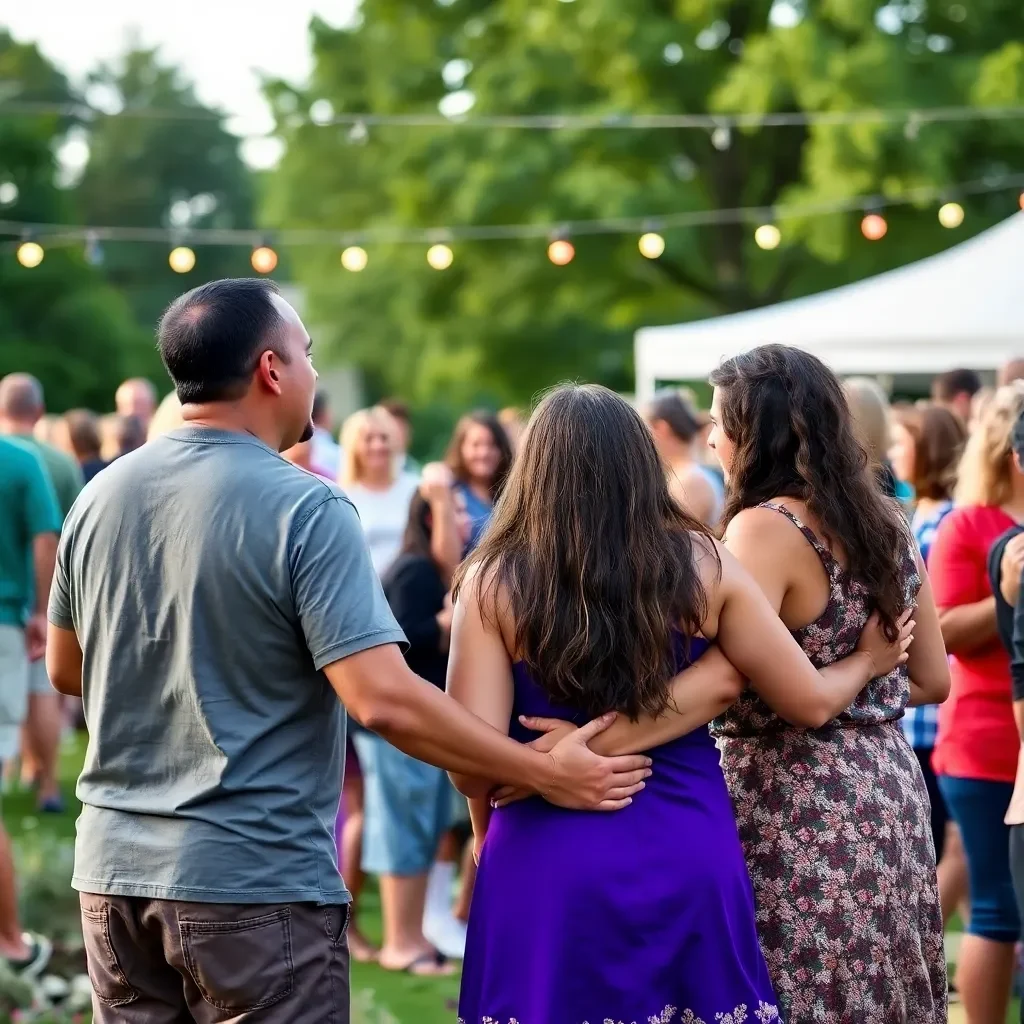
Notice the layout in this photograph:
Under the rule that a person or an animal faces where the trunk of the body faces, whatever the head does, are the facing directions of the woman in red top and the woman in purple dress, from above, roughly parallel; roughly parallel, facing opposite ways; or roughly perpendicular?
roughly perpendicular

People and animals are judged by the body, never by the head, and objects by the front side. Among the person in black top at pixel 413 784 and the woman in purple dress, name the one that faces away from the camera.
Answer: the woman in purple dress

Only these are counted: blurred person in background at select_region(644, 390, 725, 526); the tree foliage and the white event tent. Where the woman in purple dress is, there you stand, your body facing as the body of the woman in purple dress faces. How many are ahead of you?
3

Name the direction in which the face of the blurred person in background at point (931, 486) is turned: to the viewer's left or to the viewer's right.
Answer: to the viewer's left

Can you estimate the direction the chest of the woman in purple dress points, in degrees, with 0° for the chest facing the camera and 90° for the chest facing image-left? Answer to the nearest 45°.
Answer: approximately 180°

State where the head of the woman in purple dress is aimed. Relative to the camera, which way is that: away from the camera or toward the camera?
away from the camera

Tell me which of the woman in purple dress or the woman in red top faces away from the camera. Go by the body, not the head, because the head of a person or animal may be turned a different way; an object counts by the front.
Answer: the woman in purple dress

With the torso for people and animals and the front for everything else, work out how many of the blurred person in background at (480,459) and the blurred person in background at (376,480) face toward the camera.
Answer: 2

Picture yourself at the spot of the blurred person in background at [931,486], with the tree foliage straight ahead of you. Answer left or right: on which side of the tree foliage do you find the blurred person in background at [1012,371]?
right
